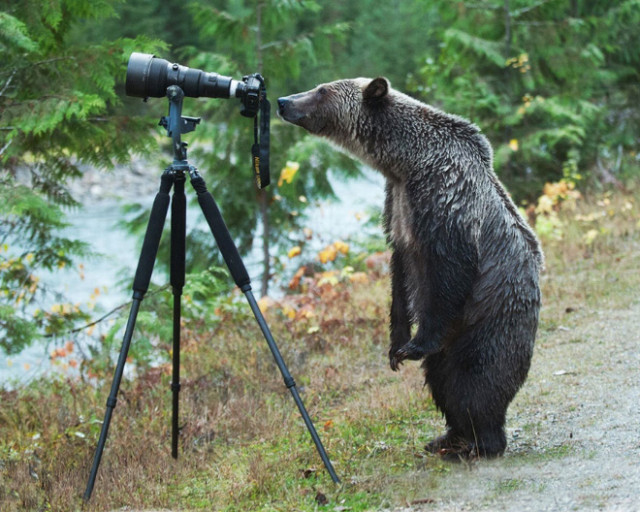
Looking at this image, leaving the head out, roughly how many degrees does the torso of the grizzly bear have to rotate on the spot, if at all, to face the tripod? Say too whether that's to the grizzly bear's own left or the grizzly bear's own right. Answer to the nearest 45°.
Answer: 0° — it already faces it

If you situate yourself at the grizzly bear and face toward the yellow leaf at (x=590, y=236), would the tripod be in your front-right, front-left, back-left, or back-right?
back-left

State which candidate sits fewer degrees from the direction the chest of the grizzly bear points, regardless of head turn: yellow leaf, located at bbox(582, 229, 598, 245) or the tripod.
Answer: the tripod

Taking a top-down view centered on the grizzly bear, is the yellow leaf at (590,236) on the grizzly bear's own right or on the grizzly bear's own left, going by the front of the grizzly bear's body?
on the grizzly bear's own right

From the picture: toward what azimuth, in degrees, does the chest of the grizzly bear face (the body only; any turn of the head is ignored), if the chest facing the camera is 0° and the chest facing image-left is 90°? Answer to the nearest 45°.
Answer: approximately 90°
